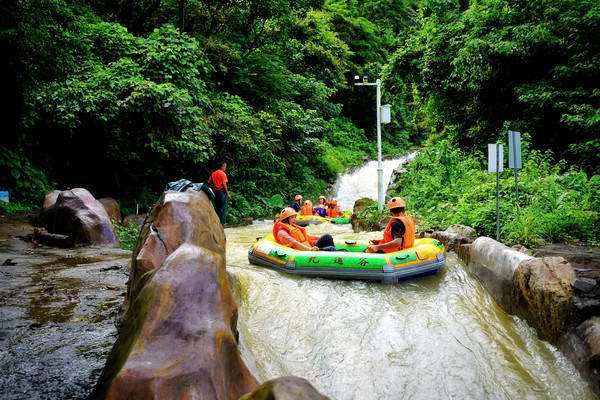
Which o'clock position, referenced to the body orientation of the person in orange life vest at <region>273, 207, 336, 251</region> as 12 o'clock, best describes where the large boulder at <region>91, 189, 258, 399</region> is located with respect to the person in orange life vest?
The large boulder is roughly at 3 o'clock from the person in orange life vest.

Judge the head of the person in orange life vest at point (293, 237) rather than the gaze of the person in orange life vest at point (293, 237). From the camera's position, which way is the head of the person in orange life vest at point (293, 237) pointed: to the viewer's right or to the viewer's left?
to the viewer's right

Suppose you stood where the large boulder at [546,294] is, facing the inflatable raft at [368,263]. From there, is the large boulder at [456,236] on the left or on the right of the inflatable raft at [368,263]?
right

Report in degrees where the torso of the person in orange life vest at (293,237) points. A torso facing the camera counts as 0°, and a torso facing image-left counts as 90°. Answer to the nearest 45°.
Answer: approximately 270°

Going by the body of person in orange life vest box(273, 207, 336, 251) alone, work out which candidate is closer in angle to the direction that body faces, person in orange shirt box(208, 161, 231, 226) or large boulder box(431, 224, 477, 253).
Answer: the large boulder
